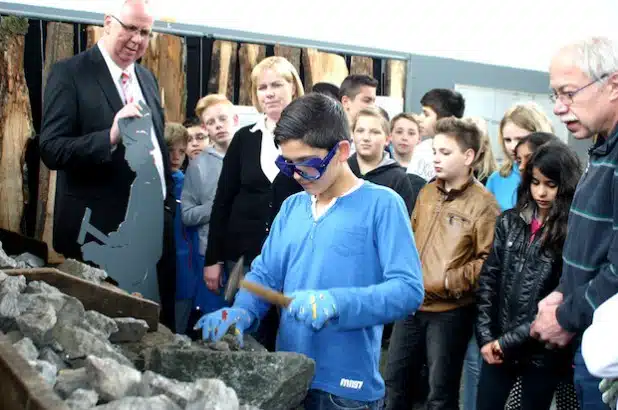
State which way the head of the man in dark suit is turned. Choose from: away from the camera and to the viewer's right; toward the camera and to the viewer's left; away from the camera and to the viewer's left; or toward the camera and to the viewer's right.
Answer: toward the camera and to the viewer's right

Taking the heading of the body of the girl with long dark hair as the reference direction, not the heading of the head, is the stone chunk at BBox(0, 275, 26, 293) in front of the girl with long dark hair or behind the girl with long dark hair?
in front

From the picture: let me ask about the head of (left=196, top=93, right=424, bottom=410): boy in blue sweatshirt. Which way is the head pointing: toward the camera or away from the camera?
toward the camera

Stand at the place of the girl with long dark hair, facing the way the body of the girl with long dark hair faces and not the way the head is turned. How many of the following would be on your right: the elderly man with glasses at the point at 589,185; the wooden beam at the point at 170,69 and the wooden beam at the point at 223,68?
2

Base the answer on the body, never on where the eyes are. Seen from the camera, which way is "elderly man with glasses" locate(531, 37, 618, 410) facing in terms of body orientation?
to the viewer's left

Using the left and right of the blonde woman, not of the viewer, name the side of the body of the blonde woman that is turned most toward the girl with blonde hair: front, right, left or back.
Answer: left

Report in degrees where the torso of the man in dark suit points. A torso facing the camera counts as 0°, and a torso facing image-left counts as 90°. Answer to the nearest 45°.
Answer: approximately 315°

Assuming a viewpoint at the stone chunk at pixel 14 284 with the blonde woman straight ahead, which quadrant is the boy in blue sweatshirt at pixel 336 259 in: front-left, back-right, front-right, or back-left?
front-right

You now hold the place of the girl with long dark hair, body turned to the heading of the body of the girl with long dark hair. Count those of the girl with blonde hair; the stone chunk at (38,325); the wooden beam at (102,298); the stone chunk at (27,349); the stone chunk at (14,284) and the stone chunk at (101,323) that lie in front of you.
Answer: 5

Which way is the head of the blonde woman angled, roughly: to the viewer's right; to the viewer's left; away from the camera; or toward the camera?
toward the camera

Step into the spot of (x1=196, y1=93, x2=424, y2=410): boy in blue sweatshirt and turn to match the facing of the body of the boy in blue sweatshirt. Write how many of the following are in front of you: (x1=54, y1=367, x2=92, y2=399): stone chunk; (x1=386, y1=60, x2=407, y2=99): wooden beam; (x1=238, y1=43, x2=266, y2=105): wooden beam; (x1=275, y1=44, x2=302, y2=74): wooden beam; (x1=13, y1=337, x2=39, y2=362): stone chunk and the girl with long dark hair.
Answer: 2

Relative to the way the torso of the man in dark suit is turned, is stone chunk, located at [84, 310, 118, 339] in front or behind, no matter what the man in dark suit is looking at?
in front

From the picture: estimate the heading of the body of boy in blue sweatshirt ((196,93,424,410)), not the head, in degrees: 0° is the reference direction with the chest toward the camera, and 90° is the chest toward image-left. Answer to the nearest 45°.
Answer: approximately 45°

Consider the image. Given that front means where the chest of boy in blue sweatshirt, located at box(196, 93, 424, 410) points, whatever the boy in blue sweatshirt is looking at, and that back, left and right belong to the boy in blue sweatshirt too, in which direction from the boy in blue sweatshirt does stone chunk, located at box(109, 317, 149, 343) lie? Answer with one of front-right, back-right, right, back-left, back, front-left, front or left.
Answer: front-right

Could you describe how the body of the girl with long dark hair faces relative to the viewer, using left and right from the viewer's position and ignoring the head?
facing the viewer and to the left of the viewer

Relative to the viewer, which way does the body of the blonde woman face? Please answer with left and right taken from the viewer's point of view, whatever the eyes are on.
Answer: facing the viewer

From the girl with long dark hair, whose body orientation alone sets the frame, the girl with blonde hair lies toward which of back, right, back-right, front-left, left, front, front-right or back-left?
back-right

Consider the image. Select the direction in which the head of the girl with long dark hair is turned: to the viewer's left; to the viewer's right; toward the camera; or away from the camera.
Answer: toward the camera

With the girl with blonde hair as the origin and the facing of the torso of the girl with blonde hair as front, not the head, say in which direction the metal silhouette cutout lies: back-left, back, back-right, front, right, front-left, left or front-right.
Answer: front

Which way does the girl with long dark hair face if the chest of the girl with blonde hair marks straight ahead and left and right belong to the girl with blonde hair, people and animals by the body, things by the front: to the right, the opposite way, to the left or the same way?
the same way
